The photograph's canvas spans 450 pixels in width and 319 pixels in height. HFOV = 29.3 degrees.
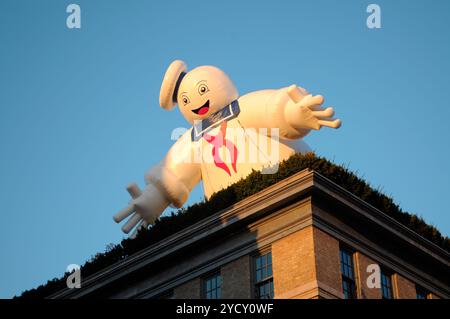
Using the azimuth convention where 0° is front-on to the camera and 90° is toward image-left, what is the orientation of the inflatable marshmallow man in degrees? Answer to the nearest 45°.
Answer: approximately 45°
